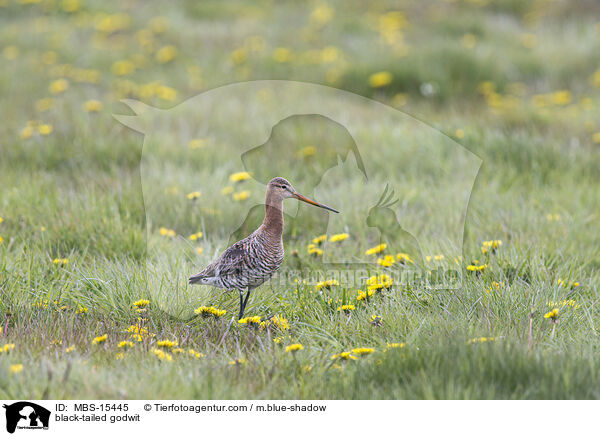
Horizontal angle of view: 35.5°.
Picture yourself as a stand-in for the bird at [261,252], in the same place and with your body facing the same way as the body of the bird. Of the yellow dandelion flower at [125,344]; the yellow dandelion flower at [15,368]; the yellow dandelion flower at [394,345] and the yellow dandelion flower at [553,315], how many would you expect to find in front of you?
2

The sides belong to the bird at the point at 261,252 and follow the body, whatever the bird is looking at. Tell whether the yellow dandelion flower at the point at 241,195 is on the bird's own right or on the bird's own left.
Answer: on the bird's own left

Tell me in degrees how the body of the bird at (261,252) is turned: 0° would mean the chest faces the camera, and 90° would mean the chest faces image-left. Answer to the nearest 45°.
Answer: approximately 270°

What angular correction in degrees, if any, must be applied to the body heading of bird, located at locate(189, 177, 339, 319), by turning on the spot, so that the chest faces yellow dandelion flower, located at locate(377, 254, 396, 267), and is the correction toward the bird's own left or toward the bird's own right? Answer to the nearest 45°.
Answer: approximately 45° to the bird's own left

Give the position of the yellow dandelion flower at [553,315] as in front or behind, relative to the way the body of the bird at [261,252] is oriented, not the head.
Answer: in front

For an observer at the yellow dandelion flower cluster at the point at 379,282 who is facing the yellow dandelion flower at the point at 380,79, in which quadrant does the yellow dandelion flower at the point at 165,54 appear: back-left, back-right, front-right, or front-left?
front-left

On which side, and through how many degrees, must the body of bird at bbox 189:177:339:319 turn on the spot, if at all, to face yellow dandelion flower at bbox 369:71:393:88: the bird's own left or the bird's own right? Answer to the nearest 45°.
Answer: approximately 90° to the bird's own left

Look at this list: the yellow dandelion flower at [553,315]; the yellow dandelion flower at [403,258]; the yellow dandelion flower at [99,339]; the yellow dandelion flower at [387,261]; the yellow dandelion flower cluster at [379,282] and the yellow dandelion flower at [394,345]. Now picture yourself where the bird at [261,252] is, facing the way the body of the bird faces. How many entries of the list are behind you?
1

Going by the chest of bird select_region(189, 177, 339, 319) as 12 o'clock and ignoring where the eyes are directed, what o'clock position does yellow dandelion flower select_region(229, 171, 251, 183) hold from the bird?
The yellow dandelion flower is roughly at 9 o'clock from the bird.

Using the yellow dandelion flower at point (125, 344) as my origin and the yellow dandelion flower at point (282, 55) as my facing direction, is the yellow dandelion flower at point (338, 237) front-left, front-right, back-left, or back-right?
front-right

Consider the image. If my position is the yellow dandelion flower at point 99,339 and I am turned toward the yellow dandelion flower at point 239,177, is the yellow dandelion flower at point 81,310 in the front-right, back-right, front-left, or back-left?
front-left

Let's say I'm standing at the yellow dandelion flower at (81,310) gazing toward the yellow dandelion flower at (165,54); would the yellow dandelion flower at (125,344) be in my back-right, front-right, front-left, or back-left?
back-right

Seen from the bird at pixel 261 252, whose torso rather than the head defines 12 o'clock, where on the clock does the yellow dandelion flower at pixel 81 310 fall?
The yellow dandelion flower is roughly at 7 o'clock from the bird.

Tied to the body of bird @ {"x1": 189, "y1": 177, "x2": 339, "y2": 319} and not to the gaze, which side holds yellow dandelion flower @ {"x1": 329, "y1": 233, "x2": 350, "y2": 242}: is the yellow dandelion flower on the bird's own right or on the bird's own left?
on the bird's own left

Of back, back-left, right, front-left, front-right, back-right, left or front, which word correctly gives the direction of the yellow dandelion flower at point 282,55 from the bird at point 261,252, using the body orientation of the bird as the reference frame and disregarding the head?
left
